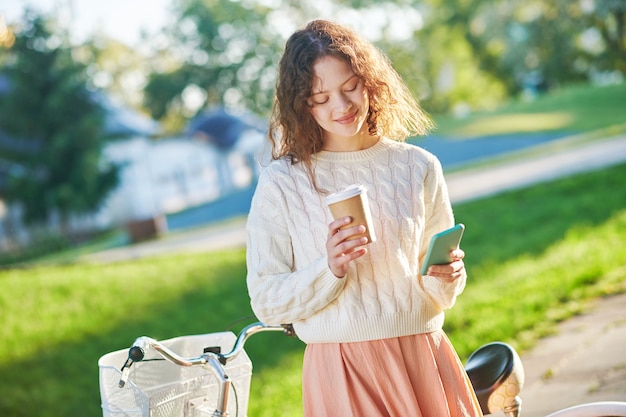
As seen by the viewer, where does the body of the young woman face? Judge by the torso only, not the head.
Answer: toward the camera

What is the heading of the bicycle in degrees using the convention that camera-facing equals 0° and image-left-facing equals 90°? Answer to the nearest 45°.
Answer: approximately 135°

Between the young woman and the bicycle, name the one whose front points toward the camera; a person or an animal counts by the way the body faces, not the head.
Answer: the young woman

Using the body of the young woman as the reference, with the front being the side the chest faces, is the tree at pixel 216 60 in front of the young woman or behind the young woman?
behind

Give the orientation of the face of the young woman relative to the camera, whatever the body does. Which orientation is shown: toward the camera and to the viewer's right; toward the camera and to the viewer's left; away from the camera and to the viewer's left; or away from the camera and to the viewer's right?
toward the camera and to the viewer's right

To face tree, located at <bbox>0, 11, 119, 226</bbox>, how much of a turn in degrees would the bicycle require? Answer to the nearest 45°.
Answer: approximately 45° to its right

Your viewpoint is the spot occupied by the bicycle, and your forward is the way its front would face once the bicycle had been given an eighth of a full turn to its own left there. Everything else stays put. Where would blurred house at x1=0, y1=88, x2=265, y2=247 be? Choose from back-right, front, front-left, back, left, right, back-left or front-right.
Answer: right

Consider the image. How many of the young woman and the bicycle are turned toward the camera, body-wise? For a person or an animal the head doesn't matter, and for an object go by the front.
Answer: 1
